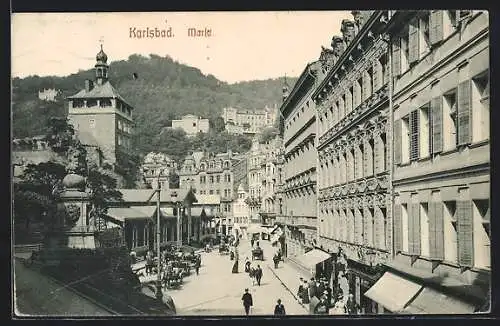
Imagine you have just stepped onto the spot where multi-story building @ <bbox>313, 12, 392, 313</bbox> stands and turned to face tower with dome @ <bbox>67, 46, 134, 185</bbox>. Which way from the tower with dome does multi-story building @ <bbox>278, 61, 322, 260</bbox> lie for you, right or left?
right

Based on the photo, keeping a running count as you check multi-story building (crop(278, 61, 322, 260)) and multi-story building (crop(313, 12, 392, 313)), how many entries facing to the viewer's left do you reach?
2

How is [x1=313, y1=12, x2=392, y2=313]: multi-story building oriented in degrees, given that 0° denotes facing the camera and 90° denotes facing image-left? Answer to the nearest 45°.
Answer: approximately 90°

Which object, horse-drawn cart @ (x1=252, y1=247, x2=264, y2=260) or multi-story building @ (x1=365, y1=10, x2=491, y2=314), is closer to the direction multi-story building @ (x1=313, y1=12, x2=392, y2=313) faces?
the horse-drawn cart

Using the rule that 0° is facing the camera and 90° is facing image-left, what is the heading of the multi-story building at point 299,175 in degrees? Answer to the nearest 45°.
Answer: approximately 90°

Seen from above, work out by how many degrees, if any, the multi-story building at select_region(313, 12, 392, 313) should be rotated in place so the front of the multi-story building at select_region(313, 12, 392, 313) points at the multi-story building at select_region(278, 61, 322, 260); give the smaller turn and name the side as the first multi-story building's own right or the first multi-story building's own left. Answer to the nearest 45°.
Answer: approximately 45° to the first multi-story building's own right

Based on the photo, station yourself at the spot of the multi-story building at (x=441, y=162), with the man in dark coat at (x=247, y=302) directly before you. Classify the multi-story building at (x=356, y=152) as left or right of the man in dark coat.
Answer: right

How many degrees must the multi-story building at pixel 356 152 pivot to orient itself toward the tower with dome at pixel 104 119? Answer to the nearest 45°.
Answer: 0° — it already faces it
